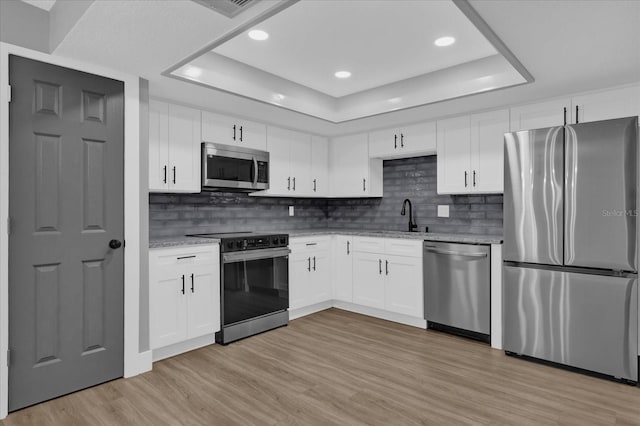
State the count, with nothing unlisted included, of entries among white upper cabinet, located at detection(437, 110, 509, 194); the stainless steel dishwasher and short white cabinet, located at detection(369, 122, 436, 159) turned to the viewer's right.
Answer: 0

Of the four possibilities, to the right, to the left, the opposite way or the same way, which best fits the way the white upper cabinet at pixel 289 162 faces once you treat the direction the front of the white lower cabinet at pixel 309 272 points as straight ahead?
the same way

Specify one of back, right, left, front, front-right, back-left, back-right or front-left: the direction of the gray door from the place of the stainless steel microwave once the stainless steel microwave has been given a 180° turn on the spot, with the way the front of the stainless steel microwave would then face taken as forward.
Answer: left

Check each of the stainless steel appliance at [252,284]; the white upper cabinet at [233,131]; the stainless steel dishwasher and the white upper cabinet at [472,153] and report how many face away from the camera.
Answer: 0

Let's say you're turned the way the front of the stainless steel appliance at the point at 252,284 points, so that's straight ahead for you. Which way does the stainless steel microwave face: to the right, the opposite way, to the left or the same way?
the same way

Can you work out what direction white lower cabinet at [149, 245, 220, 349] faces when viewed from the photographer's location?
facing the viewer and to the right of the viewer

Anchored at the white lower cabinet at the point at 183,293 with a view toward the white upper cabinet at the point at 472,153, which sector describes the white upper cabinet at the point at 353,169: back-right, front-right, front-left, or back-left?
front-left

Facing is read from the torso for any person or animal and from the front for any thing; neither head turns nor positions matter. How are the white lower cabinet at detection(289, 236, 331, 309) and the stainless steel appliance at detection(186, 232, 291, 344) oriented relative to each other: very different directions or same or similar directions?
same or similar directions

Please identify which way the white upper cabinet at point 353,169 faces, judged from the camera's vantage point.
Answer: facing the viewer and to the left of the viewer

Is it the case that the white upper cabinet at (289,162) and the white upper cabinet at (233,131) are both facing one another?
no
